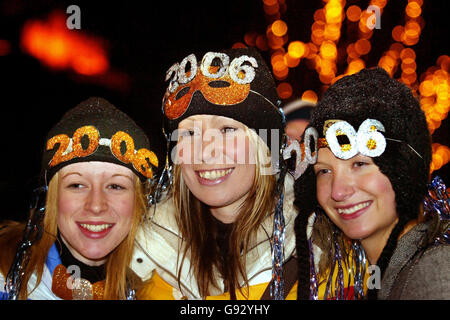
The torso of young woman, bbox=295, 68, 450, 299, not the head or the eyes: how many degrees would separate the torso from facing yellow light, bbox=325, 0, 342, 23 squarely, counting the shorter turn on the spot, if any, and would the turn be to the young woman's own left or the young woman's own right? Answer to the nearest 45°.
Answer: approximately 135° to the young woman's own right

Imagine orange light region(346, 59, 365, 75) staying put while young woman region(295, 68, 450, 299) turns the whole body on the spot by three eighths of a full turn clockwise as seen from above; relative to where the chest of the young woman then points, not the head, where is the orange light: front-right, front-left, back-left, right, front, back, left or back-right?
front

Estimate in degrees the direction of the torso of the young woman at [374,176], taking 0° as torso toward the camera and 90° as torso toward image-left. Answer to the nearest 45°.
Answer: approximately 45°

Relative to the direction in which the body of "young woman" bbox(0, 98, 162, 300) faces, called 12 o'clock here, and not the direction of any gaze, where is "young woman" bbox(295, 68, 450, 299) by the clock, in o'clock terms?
"young woman" bbox(295, 68, 450, 299) is roughly at 10 o'clock from "young woman" bbox(0, 98, 162, 300).

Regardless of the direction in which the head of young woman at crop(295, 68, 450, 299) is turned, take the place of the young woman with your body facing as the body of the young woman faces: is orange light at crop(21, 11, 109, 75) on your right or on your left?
on your right

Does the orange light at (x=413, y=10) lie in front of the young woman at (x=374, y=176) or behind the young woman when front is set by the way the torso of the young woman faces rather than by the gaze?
behind

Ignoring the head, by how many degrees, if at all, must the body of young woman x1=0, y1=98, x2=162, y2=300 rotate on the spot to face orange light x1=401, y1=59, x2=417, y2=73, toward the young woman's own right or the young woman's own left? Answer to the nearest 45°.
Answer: approximately 135° to the young woman's own left

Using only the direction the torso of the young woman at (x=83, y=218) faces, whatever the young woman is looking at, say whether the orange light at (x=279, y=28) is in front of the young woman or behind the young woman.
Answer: behind

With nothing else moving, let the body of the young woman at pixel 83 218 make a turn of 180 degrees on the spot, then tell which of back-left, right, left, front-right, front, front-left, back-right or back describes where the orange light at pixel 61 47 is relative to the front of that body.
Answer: front
